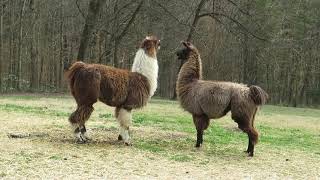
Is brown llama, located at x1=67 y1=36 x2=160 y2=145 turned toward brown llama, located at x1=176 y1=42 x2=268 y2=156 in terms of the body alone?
yes

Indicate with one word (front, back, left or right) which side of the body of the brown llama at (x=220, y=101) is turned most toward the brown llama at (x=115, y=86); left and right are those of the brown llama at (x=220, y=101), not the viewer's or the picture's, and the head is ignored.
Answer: front

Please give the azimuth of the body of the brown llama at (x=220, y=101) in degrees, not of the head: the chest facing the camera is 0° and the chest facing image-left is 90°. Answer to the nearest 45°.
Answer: approximately 90°

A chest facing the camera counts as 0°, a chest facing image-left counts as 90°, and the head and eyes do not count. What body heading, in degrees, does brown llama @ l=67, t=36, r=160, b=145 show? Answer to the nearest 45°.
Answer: approximately 270°

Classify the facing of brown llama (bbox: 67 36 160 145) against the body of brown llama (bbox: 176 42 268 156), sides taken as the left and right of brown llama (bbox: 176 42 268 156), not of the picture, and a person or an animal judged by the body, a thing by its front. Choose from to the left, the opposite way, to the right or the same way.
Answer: the opposite way

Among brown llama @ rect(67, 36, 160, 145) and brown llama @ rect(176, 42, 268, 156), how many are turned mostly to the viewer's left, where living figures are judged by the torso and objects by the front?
1
